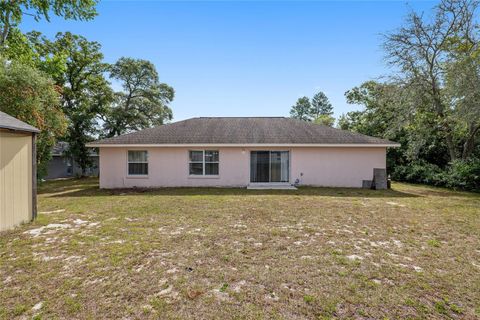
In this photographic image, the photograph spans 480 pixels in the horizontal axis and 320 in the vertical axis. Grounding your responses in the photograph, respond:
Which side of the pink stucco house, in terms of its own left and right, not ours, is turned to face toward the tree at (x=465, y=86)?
right

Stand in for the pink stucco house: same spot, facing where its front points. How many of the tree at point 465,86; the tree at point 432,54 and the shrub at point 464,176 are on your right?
3

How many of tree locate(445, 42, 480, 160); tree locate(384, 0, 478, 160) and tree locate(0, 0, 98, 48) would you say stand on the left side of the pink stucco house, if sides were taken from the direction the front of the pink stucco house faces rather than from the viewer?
1

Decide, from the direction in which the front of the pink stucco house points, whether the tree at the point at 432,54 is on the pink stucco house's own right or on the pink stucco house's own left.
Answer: on the pink stucco house's own right

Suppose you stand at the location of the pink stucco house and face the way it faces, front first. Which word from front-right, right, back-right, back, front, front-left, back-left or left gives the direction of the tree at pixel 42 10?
left

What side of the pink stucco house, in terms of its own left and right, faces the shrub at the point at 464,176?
right

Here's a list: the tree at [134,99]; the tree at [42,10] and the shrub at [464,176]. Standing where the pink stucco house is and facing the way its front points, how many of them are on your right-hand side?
1

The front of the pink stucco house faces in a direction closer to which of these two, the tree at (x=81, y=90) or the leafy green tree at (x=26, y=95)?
the tree

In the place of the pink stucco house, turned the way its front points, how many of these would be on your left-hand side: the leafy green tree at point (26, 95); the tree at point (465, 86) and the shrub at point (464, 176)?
1

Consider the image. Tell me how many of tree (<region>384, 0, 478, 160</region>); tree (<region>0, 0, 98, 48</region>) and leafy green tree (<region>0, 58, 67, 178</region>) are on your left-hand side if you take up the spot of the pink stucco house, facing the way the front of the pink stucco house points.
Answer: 2

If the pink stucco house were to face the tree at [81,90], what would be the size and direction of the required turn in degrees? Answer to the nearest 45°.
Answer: approximately 45° to its left

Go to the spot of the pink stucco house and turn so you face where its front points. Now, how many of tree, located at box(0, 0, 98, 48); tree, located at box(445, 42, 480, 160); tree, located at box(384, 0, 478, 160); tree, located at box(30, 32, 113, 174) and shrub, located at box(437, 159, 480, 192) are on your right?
3

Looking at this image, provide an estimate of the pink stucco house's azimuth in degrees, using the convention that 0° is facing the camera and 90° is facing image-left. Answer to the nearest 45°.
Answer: approximately 180°

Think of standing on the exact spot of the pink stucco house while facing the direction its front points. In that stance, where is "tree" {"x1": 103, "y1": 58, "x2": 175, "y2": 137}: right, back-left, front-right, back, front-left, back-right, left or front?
front-left
